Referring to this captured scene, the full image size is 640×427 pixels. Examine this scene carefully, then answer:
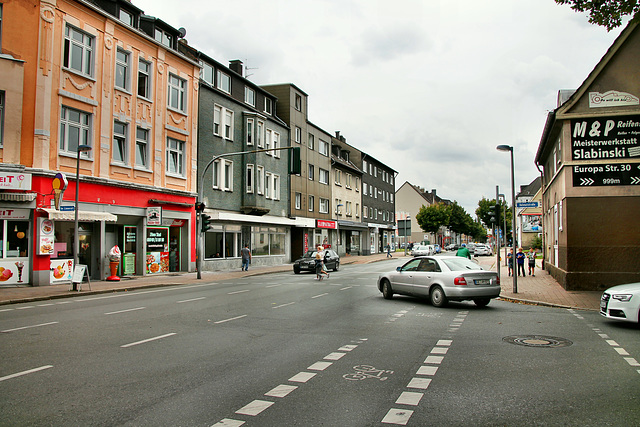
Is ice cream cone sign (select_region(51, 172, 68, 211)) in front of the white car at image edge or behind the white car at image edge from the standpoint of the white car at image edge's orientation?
in front

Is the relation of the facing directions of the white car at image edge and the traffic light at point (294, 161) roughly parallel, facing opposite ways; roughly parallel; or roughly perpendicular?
roughly perpendicular

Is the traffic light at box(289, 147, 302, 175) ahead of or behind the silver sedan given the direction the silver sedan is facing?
ahead

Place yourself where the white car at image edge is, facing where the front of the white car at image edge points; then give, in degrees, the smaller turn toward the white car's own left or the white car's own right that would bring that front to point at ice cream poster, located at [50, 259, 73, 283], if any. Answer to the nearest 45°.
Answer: approximately 45° to the white car's own right

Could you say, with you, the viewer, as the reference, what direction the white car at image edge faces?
facing the viewer and to the left of the viewer

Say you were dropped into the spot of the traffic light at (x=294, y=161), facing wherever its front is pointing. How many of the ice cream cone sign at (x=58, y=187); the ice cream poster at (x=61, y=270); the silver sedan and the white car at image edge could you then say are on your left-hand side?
2
